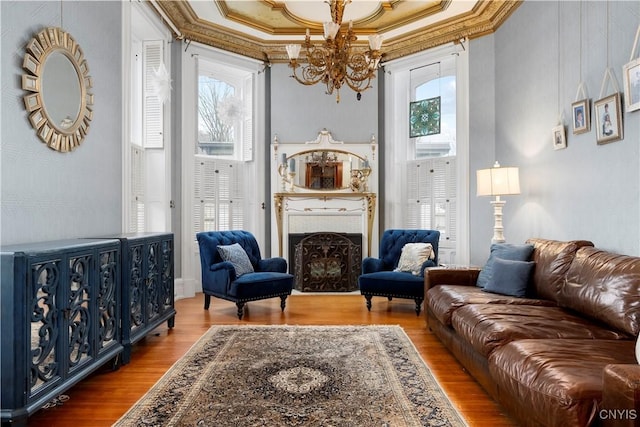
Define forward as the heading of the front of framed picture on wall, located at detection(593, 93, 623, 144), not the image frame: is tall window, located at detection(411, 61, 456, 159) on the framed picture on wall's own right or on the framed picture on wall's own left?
on the framed picture on wall's own right

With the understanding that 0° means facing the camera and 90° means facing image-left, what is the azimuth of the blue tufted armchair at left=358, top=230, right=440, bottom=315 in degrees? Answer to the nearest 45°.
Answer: approximately 45°

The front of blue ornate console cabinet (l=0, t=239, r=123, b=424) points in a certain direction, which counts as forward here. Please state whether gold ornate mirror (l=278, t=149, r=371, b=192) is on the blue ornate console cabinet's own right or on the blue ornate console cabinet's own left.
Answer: on the blue ornate console cabinet's own left

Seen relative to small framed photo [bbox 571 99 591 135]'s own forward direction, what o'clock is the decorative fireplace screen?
The decorative fireplace screen is roughly at 2 o'clock from the small framed photo.

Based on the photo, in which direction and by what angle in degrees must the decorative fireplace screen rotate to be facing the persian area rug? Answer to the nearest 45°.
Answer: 0° — it already faces it

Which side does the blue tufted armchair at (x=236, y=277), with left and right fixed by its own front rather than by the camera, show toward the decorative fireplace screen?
left
